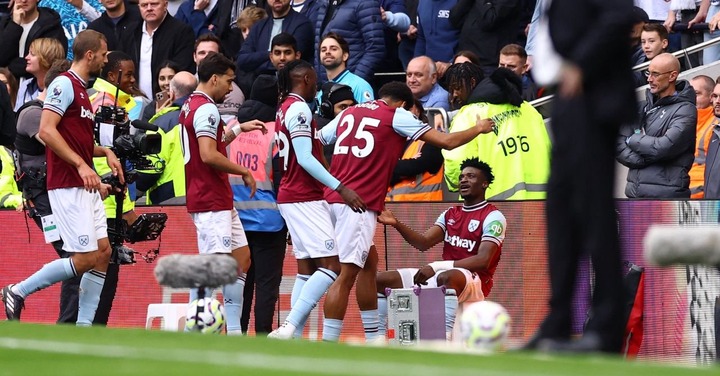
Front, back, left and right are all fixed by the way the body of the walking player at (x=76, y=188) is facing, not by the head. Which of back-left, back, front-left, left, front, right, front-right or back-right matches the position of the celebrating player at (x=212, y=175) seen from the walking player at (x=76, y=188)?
front

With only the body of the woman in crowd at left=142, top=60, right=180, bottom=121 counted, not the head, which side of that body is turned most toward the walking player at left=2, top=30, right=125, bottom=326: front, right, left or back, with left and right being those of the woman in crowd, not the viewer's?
front

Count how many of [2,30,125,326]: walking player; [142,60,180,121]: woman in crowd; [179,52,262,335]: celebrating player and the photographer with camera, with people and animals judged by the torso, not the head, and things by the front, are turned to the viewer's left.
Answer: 0

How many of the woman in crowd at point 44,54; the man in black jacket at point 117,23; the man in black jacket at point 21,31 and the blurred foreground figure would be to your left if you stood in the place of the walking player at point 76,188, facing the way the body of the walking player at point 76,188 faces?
3

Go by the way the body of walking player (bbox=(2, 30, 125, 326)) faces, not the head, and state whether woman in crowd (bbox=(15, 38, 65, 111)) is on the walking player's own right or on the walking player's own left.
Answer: on the walking player's own left

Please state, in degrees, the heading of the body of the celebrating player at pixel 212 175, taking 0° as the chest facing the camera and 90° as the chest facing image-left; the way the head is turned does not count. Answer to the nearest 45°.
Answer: approximately 270°

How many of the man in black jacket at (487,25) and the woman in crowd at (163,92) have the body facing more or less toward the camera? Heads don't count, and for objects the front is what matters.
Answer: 2

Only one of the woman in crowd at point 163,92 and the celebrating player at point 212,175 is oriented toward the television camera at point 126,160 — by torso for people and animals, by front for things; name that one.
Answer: the woman in crowd

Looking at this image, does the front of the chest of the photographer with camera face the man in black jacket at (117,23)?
no

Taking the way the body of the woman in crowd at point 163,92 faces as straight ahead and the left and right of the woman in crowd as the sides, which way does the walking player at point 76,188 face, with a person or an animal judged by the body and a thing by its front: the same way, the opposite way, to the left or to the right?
to the left

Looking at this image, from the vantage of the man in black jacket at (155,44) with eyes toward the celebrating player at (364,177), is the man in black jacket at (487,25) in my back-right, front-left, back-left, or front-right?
front-left

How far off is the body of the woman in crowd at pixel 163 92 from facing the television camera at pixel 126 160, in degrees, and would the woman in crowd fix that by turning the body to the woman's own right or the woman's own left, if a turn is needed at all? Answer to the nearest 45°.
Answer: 0° — they already face it

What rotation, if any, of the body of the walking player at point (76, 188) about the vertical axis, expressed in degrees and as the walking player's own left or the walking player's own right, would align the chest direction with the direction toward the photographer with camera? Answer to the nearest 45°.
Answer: approximately 90° to the walking player's own left

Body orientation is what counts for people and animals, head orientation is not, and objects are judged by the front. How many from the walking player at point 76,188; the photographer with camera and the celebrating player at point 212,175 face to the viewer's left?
0

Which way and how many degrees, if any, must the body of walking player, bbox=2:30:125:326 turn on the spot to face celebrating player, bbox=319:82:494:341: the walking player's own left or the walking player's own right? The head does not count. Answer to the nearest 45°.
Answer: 0° — they already face them

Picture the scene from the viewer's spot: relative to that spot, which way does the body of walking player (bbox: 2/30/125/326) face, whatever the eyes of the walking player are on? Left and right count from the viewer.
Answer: facing to the right of the viewer

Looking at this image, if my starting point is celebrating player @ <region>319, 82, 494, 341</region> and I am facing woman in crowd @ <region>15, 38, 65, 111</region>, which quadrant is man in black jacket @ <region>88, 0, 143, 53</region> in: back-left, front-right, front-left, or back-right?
front-right

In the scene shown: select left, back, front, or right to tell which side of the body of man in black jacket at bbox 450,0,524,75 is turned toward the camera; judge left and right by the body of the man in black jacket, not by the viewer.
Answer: front
